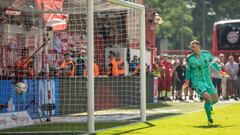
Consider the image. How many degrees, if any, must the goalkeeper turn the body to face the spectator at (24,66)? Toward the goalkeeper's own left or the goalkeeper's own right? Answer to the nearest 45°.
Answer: approximately 45° to the goalkeeper's own right

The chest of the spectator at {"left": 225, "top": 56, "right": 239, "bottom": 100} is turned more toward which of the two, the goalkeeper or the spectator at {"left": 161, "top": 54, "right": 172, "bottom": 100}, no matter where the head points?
the goalkeeper

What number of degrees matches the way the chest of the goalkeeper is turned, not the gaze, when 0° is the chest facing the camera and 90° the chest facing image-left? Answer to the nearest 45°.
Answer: approximately 45°

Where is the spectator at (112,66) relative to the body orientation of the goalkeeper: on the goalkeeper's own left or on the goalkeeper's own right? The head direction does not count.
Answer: on the goalkeeper's own right

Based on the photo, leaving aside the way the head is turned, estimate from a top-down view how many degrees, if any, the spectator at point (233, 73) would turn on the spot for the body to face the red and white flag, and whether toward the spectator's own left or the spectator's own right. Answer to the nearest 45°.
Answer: approximately 45° to the spectator's own right

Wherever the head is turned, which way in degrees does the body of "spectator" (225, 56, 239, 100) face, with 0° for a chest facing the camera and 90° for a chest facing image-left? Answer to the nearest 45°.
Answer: approximately 0°
